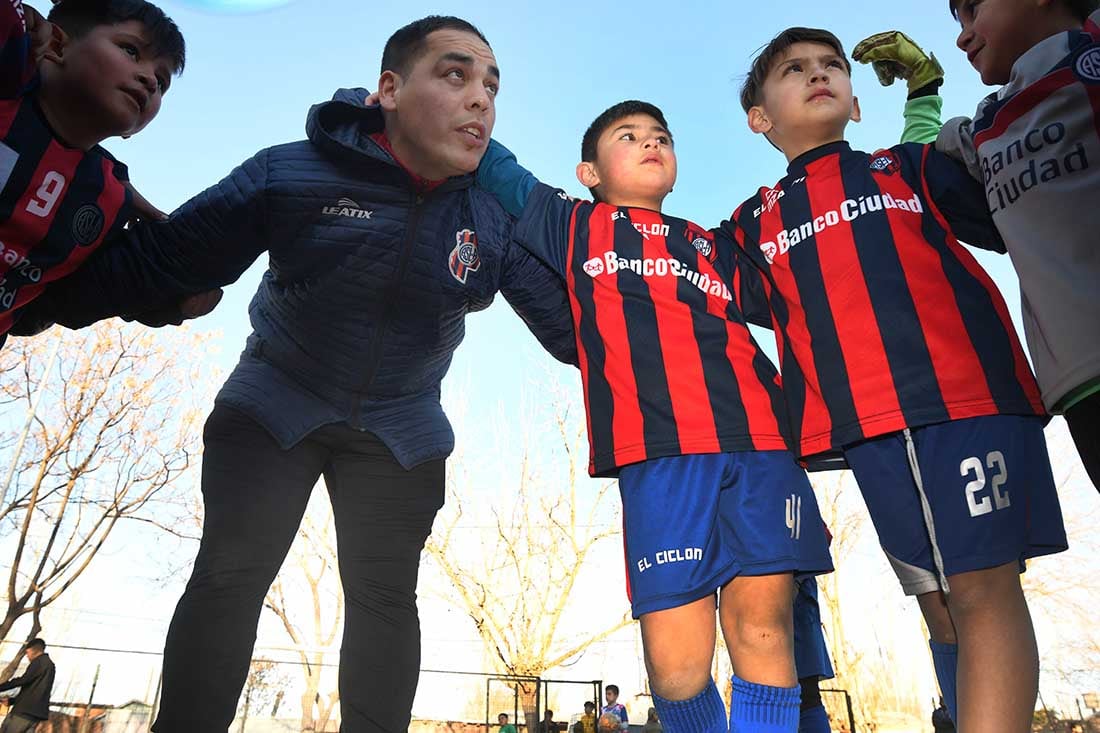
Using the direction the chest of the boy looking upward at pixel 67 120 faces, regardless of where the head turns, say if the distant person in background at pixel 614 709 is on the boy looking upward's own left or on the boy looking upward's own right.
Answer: on the boy looking upward's own left

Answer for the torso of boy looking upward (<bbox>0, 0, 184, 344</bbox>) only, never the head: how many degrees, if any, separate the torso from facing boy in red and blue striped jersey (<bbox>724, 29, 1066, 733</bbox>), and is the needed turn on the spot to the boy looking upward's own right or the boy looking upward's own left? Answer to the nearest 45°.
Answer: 0° — they already face them

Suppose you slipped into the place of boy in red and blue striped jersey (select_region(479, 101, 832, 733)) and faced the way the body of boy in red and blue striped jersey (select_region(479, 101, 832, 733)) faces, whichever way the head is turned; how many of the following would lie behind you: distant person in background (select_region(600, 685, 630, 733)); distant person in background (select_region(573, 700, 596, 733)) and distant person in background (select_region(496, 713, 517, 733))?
3

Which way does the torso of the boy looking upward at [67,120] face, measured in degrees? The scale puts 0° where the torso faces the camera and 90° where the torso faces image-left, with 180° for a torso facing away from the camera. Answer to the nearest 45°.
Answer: approximately 315°

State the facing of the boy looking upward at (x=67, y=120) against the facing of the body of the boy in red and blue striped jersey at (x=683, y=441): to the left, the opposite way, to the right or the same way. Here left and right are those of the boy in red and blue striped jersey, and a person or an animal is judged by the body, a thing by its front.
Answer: to the left

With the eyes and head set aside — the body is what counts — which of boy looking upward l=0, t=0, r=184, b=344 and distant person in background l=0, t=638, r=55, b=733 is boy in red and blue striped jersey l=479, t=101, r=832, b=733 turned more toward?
the boy looking upward

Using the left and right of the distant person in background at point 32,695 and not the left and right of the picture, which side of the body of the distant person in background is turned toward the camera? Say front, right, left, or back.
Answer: left

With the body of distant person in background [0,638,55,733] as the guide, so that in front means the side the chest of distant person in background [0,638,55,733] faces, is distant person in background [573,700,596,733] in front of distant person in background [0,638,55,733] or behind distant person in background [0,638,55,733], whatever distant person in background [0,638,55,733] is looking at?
behind

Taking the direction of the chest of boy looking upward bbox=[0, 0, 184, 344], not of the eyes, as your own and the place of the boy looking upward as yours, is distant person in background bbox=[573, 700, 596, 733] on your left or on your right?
on your left

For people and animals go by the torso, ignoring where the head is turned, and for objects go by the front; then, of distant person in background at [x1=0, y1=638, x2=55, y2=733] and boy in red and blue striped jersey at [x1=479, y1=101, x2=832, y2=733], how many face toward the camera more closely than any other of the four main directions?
1

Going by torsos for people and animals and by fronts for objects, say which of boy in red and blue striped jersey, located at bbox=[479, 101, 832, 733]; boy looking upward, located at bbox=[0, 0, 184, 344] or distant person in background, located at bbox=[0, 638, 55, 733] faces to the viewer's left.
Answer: the distant person in background

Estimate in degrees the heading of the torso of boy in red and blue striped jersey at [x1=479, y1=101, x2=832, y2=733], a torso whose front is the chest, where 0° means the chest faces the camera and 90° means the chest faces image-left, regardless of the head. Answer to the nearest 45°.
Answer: approximately 0°

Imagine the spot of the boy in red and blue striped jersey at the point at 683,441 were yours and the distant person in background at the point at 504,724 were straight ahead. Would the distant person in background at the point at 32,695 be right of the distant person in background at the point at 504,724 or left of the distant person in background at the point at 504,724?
left
